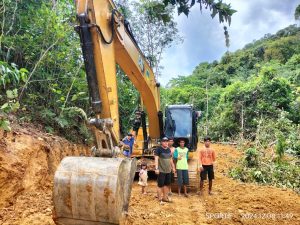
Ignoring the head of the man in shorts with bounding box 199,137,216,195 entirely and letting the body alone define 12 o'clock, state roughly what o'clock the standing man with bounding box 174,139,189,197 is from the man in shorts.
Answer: The standing man is roughly at 2 o'clock from the man in shorts.

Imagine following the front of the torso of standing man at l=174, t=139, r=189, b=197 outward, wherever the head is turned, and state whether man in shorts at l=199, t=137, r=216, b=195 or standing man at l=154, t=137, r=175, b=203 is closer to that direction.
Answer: the standing man

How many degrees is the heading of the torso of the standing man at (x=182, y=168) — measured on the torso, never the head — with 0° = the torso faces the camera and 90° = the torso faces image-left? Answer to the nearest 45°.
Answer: approximately 0°

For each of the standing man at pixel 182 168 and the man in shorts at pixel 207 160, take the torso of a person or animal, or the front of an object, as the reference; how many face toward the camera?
2

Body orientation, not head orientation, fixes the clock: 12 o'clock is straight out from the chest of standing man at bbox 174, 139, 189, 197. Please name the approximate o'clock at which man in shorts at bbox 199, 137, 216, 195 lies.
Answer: The man in shorts is roughly at 8 o'clock from the standing man.
